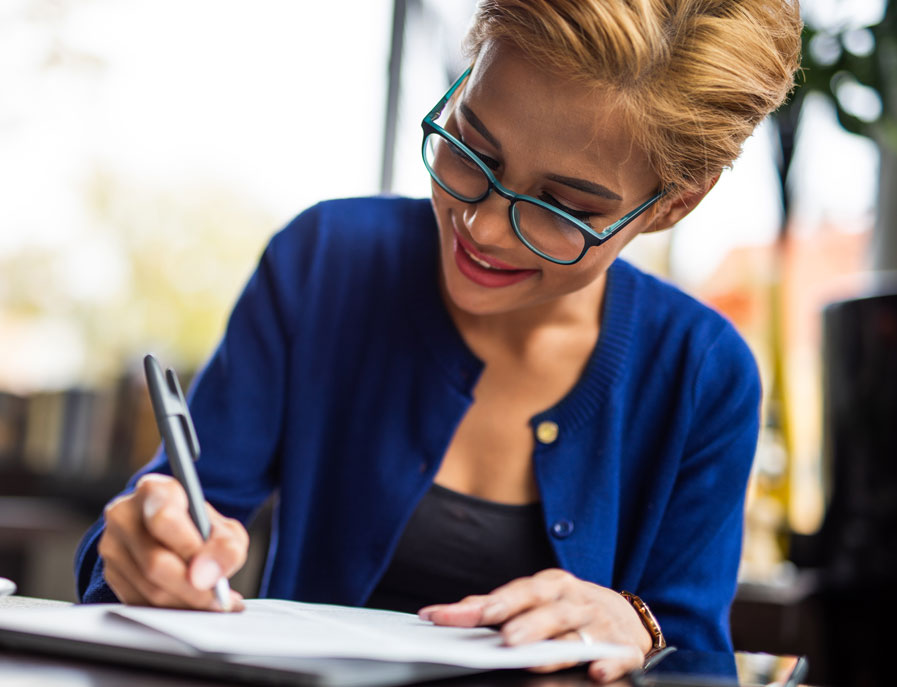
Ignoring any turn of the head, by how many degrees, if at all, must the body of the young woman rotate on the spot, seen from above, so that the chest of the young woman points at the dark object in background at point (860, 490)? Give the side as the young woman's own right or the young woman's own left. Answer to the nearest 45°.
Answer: approximately 135° to the young woman's own left

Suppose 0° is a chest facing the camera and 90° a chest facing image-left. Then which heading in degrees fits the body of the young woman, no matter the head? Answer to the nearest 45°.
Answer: approximately 0°

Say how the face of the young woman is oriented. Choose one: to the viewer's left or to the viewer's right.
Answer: to the viewer's left
